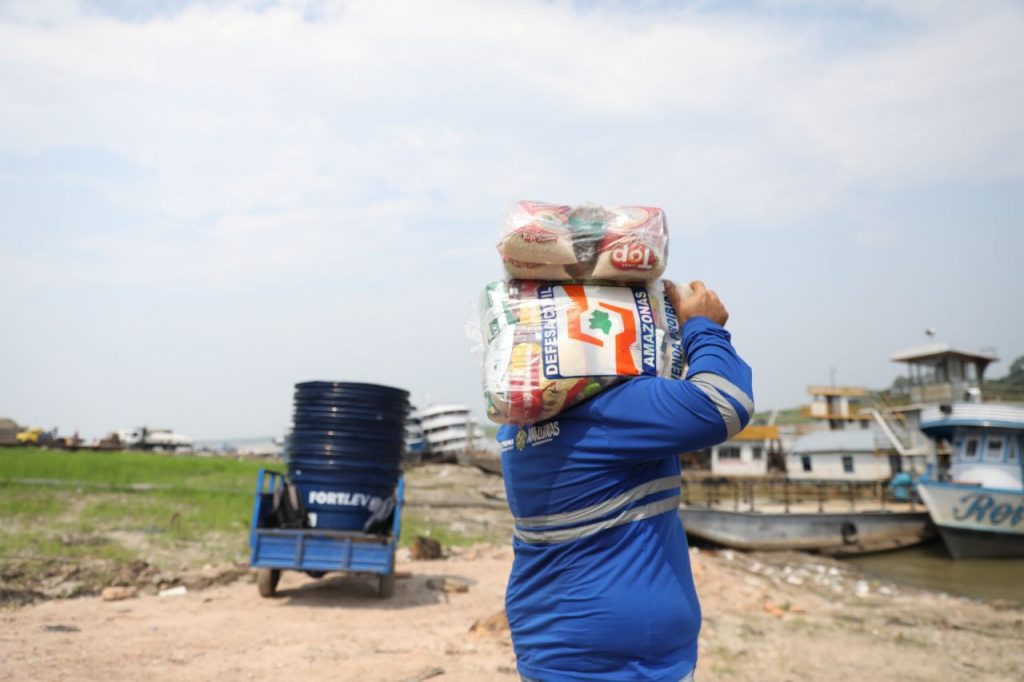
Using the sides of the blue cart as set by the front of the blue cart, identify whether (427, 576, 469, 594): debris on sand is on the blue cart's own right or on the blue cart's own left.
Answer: on the blue cart's own right

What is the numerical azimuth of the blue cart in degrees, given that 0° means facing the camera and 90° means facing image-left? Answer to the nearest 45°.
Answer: approximately 180°

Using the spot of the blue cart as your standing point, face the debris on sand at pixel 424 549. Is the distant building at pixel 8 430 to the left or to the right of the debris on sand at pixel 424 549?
left

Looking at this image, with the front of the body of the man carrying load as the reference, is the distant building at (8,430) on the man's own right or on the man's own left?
on the man's own left

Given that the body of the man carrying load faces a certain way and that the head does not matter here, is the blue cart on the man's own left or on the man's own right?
on the man's own left

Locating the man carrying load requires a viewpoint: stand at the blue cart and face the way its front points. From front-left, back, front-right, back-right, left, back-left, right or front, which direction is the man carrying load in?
back

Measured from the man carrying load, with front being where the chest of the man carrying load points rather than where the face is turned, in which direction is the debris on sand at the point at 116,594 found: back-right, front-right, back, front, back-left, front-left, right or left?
left

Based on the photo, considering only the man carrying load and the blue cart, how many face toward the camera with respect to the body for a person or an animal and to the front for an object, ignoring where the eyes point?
0

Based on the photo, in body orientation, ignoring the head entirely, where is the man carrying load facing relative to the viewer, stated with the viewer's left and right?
facing away from the viewer and to the right of the viewer

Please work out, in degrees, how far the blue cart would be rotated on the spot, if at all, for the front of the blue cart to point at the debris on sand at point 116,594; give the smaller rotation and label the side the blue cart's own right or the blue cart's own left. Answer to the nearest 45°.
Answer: approximately 90° to the blue cart's own left
